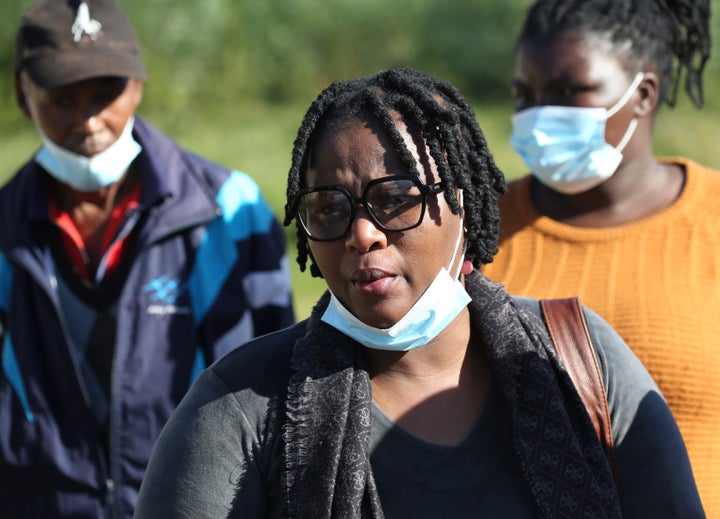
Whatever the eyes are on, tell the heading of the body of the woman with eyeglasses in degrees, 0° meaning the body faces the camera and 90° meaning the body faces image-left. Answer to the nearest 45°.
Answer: approximately 0°

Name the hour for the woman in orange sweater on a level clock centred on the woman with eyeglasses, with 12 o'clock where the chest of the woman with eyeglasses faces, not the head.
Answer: The woman in orange sweater is roughly at 7 o'clock from the woman with eyeglasses.

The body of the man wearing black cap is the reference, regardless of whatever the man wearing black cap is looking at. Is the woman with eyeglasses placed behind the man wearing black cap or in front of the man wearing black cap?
in front

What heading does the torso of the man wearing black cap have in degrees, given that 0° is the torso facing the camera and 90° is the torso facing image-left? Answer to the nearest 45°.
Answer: approximately 0°

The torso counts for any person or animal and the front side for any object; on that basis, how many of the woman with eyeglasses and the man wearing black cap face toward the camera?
2

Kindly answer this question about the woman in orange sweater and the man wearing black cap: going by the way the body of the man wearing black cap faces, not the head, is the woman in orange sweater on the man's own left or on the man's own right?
on the man's own left

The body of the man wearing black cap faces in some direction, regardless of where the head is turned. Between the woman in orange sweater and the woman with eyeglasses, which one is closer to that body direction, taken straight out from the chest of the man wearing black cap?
the woman with eyeglasses

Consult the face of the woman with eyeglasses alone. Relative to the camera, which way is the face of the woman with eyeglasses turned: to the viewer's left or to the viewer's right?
to the viewer's left
